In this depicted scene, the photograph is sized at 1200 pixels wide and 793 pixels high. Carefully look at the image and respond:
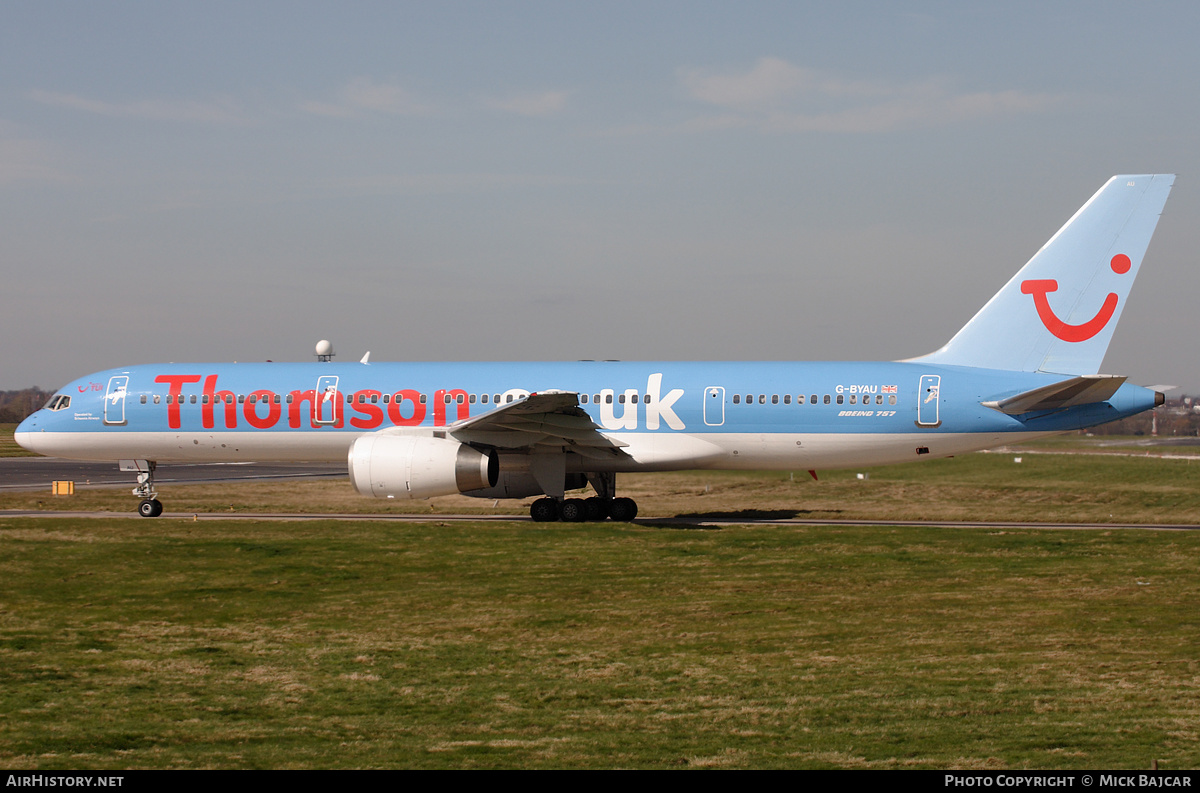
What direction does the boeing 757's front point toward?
to the viewer's left
